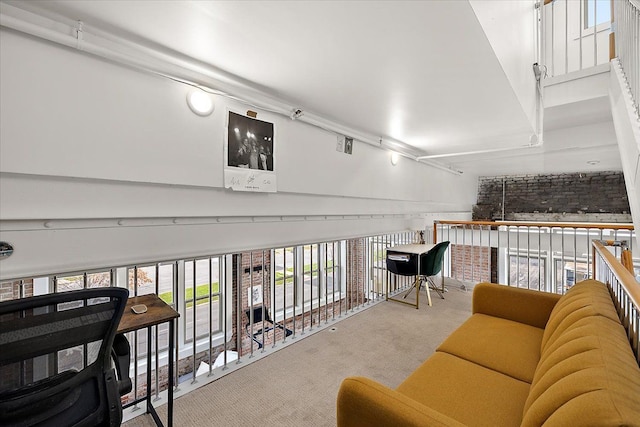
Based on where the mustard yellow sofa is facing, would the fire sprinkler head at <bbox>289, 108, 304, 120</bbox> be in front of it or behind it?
in front

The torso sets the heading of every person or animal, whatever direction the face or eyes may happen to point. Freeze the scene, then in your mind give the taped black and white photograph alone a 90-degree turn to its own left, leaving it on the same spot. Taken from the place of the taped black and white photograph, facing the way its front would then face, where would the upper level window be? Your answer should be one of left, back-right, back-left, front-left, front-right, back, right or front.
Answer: front-right

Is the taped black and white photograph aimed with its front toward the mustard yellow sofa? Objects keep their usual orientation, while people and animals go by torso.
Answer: yes

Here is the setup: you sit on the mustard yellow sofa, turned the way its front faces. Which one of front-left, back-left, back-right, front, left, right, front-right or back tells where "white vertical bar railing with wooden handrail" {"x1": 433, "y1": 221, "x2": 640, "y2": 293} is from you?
right

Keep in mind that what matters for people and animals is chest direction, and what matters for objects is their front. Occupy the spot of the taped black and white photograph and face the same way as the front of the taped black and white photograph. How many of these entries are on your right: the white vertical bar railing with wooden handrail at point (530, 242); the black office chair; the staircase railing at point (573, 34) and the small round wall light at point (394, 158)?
1

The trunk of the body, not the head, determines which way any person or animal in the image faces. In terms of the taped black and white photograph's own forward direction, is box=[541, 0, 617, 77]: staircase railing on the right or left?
on its left

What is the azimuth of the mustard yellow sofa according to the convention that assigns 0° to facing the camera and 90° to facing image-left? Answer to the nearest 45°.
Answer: approximately 90°

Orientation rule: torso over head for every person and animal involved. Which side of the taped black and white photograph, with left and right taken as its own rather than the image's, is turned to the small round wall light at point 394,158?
left

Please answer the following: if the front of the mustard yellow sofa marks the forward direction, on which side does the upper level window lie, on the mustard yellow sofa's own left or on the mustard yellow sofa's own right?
on the mustard yellow sofa's own right

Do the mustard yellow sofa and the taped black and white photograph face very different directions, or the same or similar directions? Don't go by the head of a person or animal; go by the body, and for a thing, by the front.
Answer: very different directions

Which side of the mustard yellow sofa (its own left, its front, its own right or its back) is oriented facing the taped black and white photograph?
front

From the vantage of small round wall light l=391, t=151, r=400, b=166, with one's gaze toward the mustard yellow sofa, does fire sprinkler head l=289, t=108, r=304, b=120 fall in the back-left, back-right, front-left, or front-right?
front-right

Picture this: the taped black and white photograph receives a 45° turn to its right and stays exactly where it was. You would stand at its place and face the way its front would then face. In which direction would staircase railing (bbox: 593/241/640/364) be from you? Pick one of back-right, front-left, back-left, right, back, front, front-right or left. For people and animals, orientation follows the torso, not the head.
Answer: front-left

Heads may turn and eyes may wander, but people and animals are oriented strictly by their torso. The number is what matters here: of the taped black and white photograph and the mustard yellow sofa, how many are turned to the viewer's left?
1

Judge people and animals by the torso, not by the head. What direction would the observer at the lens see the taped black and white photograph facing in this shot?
facing the viewer and to the right of the viewer

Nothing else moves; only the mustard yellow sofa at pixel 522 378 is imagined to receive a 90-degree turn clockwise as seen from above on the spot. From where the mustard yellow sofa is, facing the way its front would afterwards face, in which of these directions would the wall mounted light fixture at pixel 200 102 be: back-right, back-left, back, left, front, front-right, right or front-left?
left

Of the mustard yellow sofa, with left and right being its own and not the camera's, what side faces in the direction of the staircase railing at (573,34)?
right
